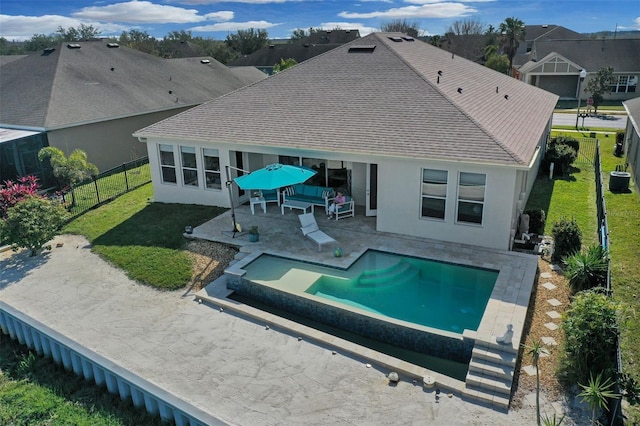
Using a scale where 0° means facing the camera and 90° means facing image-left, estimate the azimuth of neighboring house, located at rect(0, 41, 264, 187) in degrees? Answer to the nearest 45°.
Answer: approximately 225°

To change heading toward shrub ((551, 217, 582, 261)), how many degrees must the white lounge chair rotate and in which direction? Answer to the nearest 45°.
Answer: approximately 45° to its left

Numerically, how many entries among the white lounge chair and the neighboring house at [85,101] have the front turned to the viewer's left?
0

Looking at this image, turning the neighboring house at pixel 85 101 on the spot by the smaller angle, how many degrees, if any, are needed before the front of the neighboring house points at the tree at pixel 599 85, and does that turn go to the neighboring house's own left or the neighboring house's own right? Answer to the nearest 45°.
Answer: approximately 45° to the neighboring house's own right

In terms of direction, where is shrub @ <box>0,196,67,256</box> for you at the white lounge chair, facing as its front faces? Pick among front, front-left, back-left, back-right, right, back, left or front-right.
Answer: back-right

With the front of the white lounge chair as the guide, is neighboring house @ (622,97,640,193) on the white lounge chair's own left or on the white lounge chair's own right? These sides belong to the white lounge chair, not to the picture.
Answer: on the white lounge chair's own left

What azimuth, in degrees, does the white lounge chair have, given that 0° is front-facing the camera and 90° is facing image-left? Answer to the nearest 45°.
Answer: approximately 315°

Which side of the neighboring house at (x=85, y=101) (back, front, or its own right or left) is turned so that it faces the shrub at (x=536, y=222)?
right

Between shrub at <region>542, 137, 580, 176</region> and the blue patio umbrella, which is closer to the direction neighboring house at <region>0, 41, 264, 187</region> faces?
the shrub

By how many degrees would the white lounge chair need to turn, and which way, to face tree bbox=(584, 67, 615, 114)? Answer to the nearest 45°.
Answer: approximately 90° to its left
